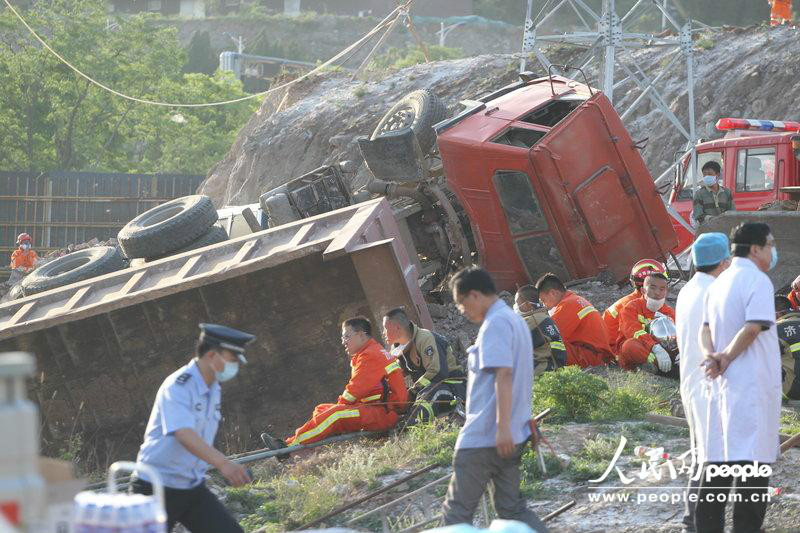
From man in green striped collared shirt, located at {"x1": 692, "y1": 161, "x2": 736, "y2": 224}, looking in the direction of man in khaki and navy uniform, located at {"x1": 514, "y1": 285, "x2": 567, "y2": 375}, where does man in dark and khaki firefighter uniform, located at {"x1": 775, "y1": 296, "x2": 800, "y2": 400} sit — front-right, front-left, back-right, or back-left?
front-left

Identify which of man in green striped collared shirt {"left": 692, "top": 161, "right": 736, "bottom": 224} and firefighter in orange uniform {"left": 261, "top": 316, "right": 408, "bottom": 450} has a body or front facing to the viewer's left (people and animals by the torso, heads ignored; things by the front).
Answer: the firefighter in orange uniform

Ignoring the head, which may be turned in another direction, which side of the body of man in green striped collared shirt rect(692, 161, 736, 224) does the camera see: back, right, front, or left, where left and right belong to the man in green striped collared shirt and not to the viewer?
front

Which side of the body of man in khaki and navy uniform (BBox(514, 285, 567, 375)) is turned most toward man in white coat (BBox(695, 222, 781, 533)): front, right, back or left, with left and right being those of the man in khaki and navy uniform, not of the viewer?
left

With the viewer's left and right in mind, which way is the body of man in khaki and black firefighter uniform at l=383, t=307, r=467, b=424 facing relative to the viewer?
facing to the left of the viewer

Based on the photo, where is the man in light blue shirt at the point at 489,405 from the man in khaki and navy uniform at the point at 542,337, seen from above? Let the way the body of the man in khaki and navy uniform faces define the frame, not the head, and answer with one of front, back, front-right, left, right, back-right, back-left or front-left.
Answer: left

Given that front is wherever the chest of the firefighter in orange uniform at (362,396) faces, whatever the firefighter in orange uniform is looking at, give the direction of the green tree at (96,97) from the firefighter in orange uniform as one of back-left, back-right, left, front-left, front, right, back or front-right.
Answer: right

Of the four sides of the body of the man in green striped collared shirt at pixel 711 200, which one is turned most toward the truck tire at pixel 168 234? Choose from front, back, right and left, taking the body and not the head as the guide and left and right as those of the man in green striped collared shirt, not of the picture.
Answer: right

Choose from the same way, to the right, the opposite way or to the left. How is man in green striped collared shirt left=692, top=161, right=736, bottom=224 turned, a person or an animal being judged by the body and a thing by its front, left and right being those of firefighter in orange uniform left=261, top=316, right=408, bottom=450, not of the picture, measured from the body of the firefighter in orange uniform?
to the left

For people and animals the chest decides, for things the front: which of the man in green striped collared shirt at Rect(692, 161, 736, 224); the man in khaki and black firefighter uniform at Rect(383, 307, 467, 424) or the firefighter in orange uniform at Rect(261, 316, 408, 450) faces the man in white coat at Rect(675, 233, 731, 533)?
the man in green striped collared shirt at Rect(692, 161, 736, 224)

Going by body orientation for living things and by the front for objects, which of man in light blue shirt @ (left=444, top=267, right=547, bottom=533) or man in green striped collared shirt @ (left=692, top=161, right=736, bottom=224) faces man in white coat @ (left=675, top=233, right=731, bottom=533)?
the man in green striped collared shirt
